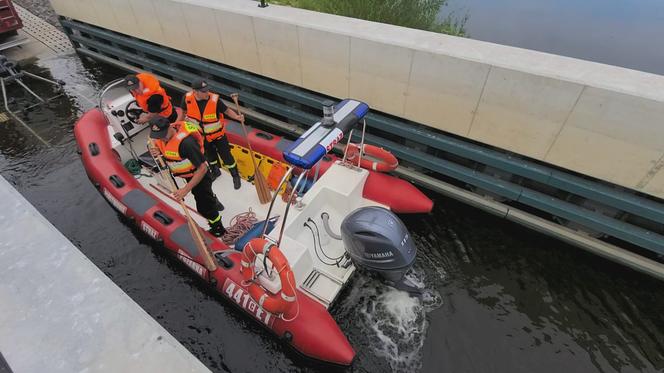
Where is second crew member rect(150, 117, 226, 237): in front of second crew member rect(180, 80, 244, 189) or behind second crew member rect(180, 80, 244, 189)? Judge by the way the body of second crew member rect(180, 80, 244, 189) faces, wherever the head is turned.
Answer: in front

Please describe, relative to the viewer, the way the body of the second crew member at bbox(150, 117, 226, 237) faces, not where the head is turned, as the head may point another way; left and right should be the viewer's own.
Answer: facing the viewer and to the left of the viewer

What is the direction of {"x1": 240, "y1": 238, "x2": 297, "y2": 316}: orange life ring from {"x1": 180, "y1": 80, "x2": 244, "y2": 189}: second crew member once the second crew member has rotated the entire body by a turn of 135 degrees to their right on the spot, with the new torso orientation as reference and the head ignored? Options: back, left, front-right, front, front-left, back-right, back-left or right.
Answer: back-left

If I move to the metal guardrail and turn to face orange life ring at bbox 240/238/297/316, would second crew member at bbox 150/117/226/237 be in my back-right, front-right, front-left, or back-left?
front-right

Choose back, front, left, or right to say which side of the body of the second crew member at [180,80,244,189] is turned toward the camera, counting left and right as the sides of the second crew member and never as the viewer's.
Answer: front

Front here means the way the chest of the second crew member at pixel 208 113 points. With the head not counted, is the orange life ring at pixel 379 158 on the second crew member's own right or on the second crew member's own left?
on the second crew member's own left

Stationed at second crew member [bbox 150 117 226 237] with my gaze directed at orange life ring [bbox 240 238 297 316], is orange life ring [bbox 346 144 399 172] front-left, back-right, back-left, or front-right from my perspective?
front-left

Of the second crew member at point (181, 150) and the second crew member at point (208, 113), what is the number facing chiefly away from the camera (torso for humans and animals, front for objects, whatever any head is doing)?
0
